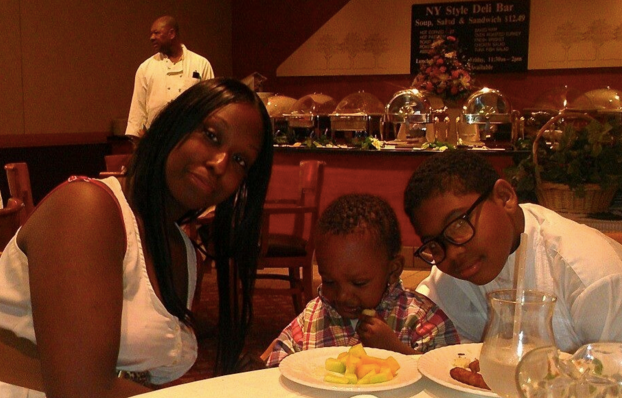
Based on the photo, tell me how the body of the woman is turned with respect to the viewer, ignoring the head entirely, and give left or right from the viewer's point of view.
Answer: facing the viewer and to the right of the viewer

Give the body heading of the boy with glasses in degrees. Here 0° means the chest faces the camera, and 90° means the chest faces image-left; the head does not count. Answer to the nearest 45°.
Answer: approximately 45°

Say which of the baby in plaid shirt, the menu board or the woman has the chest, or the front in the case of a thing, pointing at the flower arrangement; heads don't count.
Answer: the menu board

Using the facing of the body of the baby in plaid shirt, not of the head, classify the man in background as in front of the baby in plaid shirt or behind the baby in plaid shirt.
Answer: behind

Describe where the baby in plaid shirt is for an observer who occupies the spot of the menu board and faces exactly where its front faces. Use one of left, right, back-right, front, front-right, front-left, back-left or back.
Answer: front

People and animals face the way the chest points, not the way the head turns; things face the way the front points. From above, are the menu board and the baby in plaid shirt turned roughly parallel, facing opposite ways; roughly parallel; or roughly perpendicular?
roughly parallel

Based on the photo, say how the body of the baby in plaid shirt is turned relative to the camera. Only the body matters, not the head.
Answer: toward the camera

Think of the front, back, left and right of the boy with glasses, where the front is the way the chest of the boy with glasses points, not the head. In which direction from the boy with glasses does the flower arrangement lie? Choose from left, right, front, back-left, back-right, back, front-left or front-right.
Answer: back-right

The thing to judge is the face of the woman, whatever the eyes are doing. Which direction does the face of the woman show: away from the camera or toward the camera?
toward the camera

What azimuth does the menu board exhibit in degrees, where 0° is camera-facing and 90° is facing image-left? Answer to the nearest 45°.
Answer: approximately 0°

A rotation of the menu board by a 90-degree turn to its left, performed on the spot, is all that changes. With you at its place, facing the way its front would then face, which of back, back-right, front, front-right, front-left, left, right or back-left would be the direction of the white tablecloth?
right

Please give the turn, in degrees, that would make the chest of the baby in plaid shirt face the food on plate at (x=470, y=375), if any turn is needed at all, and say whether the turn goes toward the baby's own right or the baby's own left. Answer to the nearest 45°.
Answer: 0° — they already face it

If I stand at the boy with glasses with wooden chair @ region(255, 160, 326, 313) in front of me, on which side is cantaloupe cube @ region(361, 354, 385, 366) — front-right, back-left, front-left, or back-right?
back-left

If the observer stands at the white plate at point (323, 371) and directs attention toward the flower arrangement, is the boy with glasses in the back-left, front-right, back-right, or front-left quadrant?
front-right

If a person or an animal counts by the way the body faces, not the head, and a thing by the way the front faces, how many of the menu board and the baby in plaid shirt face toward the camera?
2
